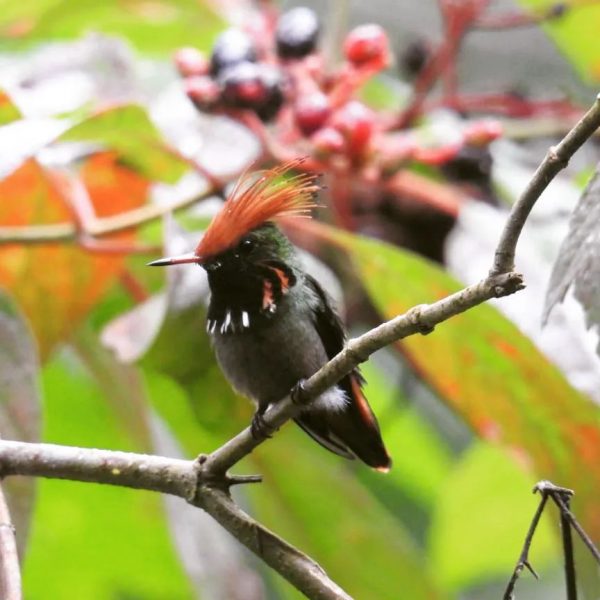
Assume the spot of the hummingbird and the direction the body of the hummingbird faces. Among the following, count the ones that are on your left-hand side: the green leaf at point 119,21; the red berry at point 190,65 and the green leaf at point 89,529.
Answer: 0

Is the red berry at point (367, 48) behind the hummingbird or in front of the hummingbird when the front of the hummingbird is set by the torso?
behind

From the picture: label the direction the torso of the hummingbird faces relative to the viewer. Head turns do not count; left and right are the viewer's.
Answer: facing the viewer and to the left of the viewer

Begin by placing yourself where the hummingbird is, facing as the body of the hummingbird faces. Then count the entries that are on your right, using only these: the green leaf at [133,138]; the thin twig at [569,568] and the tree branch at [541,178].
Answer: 1

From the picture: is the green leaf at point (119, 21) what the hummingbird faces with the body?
no

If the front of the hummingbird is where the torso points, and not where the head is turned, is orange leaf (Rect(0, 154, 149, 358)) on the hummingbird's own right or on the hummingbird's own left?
on the hummingbird's own right

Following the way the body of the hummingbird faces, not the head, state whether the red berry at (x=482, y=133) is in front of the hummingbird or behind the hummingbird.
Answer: behind
